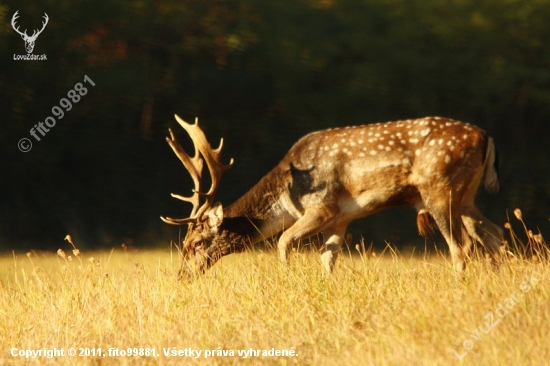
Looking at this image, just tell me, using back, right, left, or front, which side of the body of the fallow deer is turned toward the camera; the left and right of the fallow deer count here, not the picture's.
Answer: left
